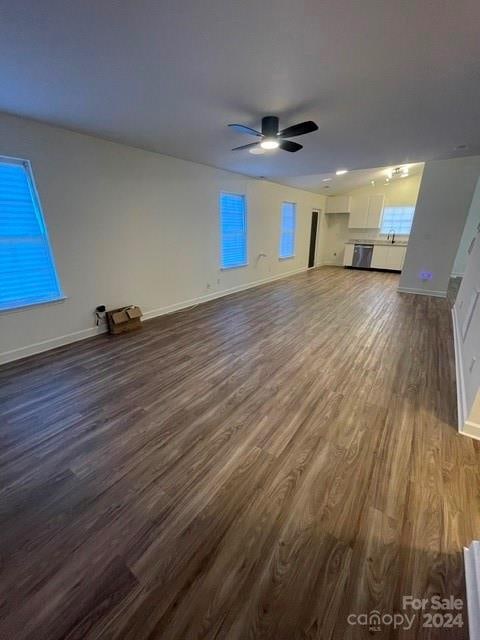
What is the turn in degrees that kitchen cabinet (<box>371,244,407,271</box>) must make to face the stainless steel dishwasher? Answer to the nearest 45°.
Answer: approximately 90° to its right

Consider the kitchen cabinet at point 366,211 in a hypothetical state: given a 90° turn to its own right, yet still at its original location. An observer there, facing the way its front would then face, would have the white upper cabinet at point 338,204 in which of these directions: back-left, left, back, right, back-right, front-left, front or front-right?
front

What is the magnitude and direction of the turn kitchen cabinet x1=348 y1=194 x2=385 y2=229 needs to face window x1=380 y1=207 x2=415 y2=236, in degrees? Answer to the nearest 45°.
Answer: approximately 90° to its left

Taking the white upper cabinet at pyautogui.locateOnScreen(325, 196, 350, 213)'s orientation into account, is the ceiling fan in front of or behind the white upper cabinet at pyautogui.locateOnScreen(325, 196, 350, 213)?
in front

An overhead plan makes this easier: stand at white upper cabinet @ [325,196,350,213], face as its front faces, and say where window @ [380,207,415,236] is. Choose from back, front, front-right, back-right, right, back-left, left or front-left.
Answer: left

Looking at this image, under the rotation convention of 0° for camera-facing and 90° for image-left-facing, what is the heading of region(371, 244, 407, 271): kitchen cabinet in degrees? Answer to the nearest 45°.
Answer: approximately 0°

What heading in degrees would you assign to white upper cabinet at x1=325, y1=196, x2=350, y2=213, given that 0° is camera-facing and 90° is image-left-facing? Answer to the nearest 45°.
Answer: approximately 0°
